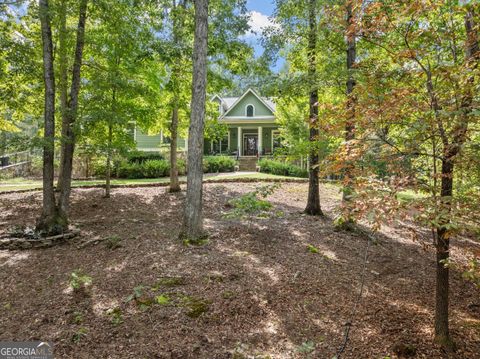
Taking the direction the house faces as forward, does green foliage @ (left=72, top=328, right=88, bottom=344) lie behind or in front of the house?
in front

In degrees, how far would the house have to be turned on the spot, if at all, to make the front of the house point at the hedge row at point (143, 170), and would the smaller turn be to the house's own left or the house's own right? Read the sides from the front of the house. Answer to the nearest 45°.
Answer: approximately 45° to the house's own right

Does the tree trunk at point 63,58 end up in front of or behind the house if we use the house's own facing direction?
in front

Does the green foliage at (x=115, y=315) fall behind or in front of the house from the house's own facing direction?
in front

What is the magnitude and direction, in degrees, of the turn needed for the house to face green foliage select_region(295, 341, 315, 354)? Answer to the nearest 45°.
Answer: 0° — it already faces it

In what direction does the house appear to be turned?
toward the camera

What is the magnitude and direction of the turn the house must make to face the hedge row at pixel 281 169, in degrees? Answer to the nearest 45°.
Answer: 0° — it already faces it

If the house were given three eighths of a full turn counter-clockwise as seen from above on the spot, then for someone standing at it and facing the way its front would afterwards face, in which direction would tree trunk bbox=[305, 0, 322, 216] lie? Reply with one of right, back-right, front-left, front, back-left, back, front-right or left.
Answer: back-right
